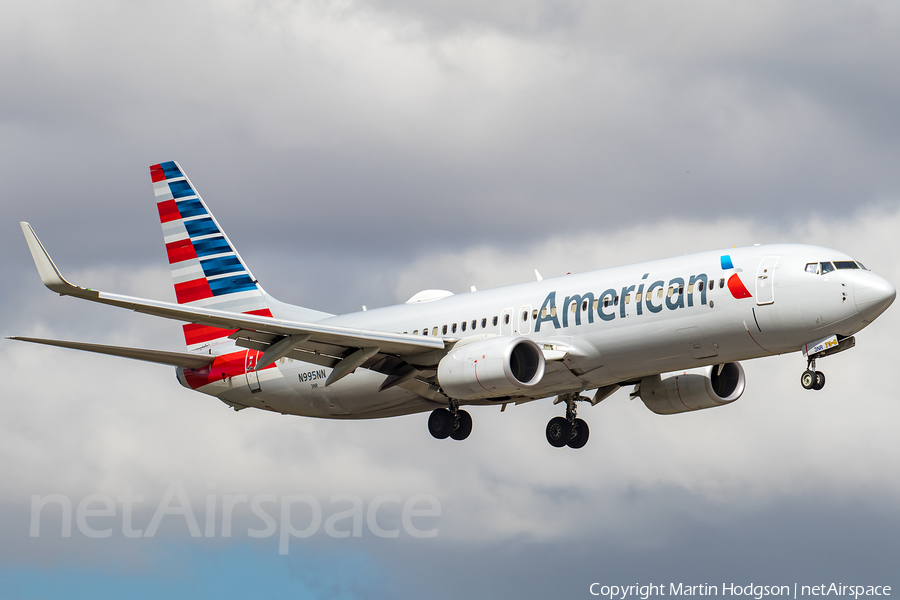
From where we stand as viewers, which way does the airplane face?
facing the viewer and to the right of the viewer
